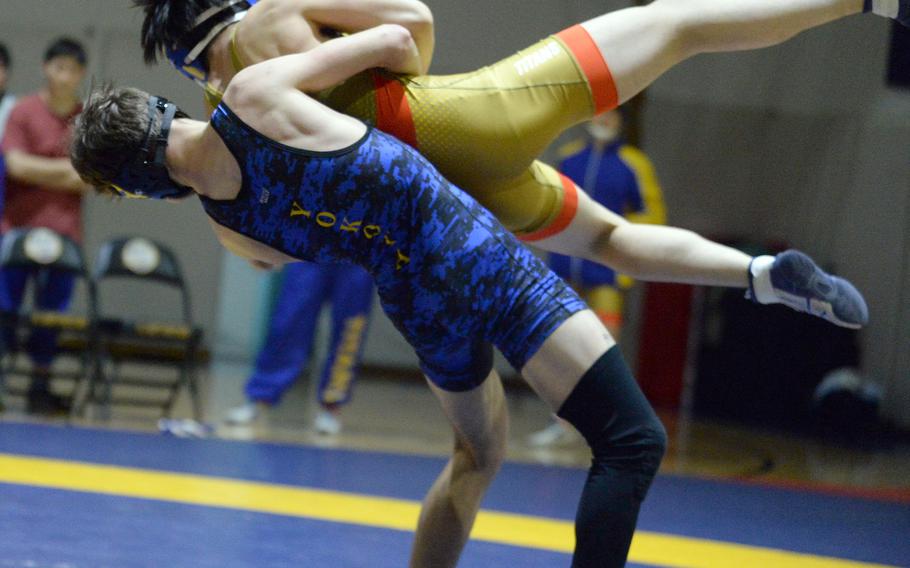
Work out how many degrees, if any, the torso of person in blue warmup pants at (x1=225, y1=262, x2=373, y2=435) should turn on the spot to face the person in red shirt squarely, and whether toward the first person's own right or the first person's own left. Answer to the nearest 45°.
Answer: approximately 90° to the first person's own right

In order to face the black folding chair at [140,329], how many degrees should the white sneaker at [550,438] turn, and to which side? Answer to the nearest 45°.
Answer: approximately 45° to its right

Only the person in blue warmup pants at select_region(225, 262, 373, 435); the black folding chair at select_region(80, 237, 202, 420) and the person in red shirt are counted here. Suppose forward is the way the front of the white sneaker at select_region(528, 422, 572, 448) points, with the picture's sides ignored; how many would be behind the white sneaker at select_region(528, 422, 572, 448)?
0

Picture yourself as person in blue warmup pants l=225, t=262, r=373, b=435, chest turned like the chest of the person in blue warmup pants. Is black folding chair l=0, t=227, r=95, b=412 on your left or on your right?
on your right

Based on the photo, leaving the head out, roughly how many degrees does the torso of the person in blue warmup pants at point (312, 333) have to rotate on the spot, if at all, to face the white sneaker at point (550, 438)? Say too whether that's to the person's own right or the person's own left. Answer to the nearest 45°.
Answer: approximately 135° to the person's own left

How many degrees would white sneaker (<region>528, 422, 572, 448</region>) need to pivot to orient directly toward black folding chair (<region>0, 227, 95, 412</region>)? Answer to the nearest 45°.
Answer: approximately 45° to its right

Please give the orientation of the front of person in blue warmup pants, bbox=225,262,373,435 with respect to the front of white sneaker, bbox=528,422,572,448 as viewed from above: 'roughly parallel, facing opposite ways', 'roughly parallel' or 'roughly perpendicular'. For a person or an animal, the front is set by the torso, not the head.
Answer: roughly parallel

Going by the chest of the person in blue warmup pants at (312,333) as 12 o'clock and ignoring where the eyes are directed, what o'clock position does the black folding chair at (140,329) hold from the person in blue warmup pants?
The black folding chair is roughly at 2 o'clock from the person in blue warmup pants.

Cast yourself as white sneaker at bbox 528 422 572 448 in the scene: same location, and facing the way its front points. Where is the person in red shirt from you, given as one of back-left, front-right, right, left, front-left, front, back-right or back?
front-right

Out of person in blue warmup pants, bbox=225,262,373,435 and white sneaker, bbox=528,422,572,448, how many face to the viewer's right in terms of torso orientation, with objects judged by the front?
0

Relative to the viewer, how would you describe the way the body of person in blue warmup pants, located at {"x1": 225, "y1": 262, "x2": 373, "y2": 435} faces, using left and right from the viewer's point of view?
facing the viewer and to the left of the viewer

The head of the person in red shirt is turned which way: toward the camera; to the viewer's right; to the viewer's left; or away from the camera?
toward the camera

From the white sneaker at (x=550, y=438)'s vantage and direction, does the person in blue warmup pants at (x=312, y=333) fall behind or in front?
in front
